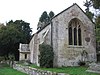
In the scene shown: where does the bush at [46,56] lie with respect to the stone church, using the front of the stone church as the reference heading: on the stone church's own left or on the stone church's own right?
on the stone church's own right

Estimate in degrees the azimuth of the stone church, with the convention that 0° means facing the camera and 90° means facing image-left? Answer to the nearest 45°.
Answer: approximately 315°
